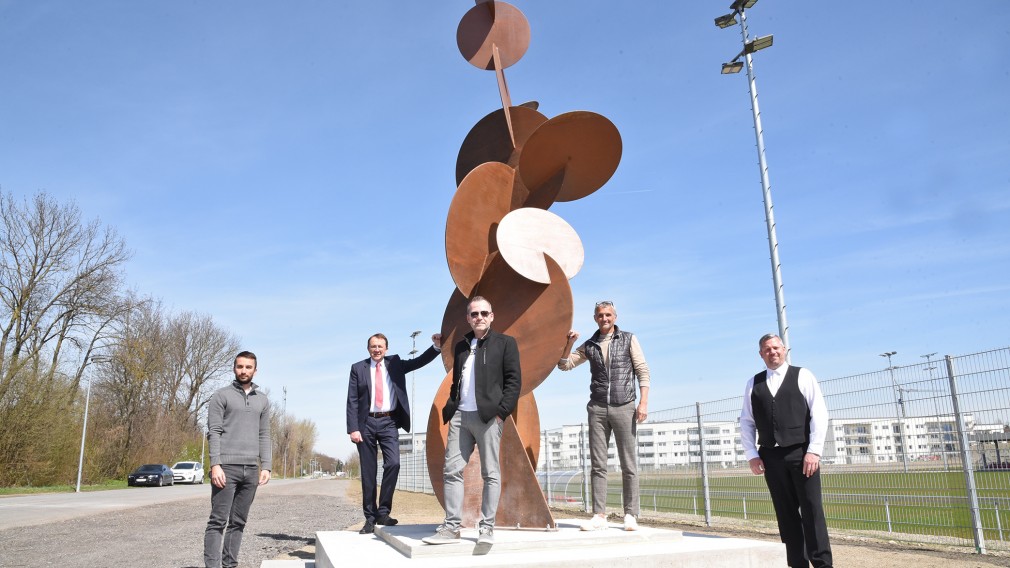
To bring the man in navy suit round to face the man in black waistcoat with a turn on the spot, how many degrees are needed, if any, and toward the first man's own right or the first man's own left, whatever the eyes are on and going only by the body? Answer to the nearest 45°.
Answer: approximately 45° to the first man's own left

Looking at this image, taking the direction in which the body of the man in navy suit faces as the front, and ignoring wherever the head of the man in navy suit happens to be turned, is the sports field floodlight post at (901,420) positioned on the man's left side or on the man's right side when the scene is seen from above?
on the man's left side

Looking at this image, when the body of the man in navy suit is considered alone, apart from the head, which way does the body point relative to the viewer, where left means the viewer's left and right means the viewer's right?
facing the viewer

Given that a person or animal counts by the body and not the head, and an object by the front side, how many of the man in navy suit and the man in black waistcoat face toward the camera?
2

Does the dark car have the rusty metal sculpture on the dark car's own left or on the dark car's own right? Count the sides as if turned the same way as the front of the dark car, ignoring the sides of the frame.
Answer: on the dark car's own left

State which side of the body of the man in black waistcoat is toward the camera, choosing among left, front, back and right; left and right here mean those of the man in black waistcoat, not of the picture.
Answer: front

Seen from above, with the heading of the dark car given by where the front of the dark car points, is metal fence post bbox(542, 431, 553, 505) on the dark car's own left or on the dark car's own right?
on the dark car's own left

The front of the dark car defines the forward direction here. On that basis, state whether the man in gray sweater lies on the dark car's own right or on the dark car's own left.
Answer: on the dark car's own left

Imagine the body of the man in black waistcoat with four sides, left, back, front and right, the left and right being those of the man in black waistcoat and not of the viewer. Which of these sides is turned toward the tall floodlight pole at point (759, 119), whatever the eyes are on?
back

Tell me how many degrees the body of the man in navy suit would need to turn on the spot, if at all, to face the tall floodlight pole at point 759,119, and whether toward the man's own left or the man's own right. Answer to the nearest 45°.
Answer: approximately 135° to the man's own left

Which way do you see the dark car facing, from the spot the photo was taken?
facing the viewer and to the left of the viewer
